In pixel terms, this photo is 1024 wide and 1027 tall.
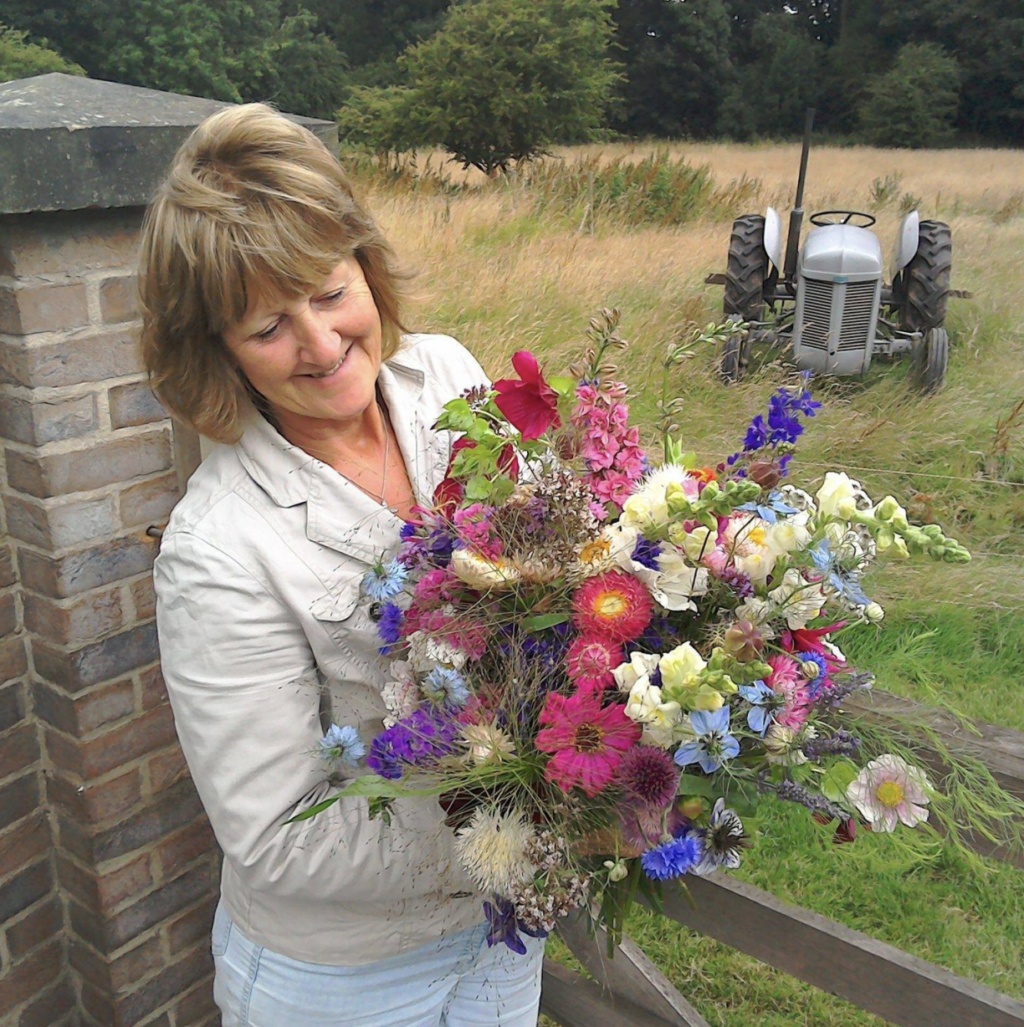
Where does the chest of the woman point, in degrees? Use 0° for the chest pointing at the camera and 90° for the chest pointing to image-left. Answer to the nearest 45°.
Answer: approximately 315°

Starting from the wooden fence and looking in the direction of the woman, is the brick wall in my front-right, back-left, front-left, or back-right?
front-right

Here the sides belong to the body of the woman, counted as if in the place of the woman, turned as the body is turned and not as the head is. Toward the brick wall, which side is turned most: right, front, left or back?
back

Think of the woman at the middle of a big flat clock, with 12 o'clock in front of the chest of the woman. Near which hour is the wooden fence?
The wooden fence is roughly at 11 o'clock from the woman.

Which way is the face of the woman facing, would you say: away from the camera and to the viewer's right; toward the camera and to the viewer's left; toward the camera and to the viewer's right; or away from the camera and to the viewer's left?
toward the camera and to the viewer's right

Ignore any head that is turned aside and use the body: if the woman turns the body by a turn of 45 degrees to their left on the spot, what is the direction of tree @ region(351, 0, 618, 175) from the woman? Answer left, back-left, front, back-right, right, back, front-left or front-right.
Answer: left

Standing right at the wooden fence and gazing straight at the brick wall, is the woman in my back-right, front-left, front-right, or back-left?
front-left
